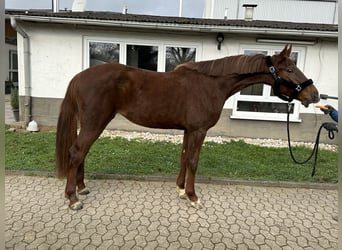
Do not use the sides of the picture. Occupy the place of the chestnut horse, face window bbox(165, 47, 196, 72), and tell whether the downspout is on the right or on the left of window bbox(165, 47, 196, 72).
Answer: left

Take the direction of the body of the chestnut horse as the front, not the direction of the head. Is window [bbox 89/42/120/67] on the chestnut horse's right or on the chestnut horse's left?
on the chestnut horse's left

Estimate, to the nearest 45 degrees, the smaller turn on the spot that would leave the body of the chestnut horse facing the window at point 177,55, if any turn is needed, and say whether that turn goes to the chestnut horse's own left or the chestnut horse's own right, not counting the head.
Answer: approximately 90° to the chestnut horse's own left

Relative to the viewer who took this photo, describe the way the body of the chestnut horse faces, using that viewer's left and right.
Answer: facing to the right of the viewer

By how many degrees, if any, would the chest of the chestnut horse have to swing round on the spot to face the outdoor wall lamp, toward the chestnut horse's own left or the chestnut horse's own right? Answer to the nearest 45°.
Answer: approximately 90° to the chestnut horse's own left

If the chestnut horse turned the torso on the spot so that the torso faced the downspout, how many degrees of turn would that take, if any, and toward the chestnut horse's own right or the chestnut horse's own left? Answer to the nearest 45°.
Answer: approximately 135° to the chestnut horse's own left

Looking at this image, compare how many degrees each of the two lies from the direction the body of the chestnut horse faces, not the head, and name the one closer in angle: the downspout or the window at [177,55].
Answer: the window

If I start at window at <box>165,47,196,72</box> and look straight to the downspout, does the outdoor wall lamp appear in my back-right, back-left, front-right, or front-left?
back-left

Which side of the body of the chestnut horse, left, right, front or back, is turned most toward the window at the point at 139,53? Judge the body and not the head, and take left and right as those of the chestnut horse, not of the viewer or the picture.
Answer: left
